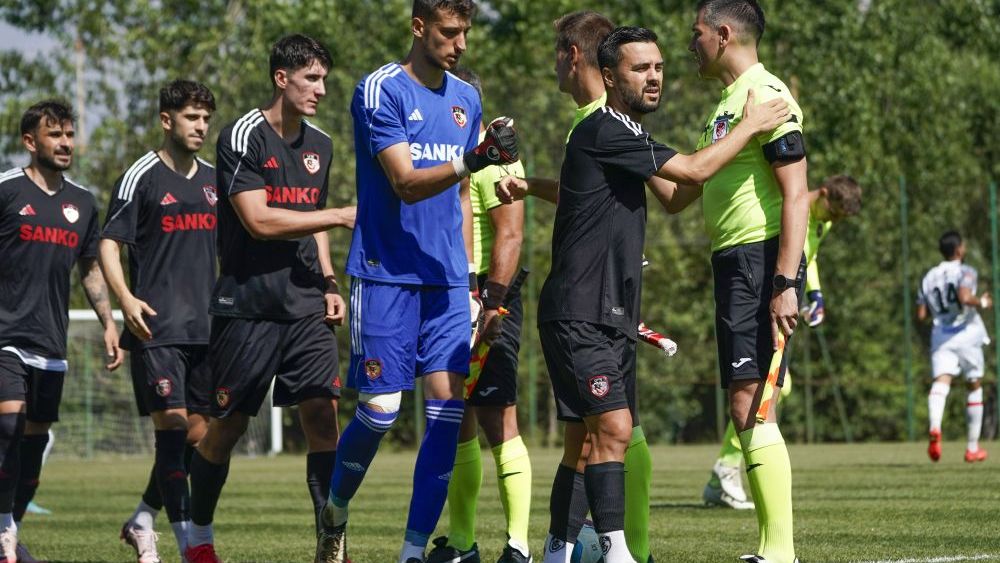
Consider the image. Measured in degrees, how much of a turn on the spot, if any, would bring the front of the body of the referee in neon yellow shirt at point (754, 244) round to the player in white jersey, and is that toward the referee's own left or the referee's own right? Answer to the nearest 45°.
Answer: approximately 90° to the referee's own right

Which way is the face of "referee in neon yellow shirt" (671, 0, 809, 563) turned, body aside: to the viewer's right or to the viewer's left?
to the viewer's left

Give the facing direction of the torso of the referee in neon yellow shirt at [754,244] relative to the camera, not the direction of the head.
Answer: to the viewer's left

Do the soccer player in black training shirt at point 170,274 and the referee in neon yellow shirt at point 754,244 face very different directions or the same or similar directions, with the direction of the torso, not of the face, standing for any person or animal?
very different directions

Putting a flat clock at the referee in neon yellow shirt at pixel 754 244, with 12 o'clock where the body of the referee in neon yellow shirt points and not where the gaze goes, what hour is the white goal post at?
The white goal post is roughly at 2 o'clock from the referee in neon yellow shirt.
